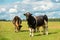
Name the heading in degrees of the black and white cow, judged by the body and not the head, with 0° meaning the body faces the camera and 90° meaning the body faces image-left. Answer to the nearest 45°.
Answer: approximately 45°
